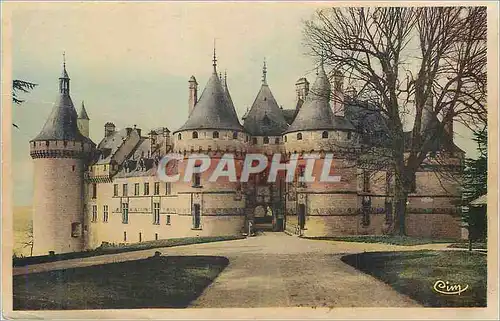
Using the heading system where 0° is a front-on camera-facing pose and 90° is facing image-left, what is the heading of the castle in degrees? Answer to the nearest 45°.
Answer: approximately 0°
